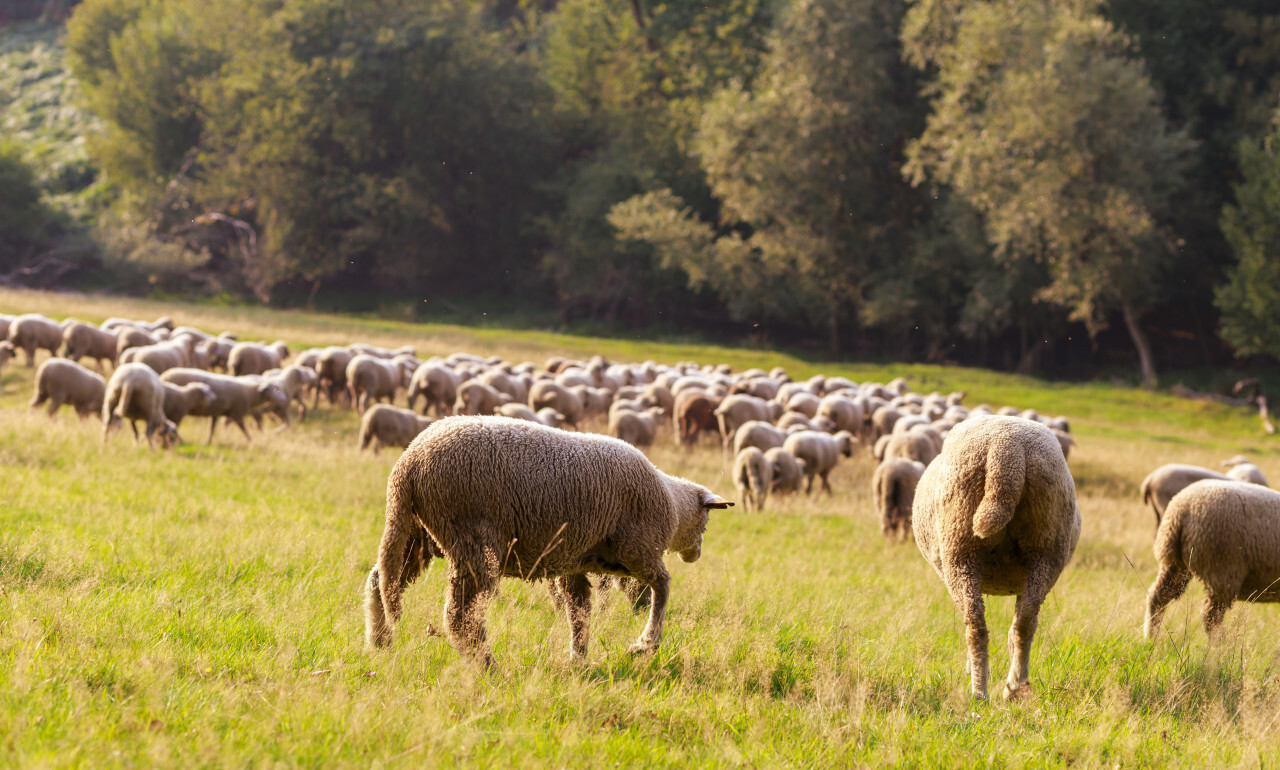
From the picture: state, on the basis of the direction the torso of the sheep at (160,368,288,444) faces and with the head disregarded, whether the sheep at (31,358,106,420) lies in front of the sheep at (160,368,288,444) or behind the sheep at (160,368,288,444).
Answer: behind

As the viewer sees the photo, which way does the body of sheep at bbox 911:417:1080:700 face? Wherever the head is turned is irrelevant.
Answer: away from the camera

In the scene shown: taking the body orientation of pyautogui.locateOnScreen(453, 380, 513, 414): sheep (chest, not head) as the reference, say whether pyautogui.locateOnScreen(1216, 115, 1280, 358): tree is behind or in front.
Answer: in front

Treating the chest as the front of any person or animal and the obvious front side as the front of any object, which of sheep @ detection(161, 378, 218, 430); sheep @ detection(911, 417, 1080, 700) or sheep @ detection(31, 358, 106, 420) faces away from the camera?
sheep @ detection(911, 417, 1080, 700)

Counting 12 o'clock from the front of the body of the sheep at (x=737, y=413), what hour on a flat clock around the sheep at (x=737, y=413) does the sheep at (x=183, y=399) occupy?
the sheep at (x=183, y=399) is roughly at 5 o'clock from the sheep at (x=737, y=413).

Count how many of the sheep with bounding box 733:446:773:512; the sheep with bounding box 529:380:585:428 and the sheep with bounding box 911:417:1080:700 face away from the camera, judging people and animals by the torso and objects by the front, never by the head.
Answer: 2

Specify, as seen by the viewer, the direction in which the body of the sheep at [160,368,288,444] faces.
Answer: to the viewer's right

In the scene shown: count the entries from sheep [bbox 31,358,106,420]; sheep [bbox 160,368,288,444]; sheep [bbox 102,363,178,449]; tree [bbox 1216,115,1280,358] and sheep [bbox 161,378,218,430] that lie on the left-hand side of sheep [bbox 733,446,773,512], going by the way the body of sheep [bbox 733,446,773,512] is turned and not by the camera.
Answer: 4
